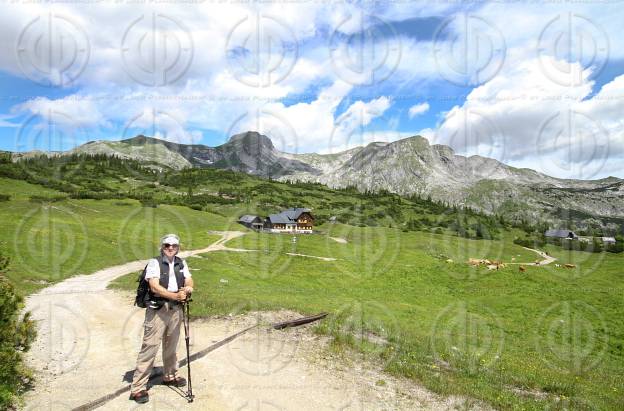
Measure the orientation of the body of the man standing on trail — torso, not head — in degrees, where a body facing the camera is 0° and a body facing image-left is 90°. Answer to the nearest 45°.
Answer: approximately 315°

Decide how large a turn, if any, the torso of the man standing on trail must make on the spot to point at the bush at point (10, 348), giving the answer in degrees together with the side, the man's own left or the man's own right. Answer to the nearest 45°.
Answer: approximately 135° to the man's own right
